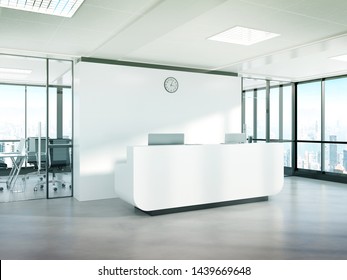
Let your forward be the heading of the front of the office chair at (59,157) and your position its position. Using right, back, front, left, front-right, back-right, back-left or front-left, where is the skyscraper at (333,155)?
front-right

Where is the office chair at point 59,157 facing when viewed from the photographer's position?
facing away from the viewer and to the left of the viewer

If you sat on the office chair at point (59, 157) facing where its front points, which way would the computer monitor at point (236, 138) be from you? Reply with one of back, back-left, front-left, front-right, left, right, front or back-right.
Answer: back

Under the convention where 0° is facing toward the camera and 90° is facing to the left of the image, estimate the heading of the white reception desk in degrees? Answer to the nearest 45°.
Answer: approximately 315°

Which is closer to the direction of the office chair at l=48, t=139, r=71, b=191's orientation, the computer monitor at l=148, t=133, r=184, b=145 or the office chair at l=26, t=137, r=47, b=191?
the office chair

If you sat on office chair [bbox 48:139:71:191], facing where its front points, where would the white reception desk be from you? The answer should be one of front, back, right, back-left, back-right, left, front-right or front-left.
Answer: back

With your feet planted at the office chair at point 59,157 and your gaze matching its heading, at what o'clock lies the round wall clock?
The round wall clock is roughly at 5 o'clock from the office chair.

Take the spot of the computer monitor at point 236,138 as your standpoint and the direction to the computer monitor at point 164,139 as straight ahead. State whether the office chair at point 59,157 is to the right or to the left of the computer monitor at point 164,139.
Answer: right

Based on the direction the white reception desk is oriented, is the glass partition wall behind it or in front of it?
behind

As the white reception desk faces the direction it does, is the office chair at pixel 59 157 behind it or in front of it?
behind
